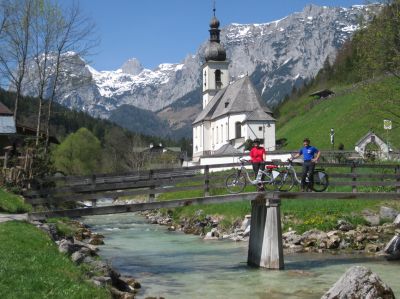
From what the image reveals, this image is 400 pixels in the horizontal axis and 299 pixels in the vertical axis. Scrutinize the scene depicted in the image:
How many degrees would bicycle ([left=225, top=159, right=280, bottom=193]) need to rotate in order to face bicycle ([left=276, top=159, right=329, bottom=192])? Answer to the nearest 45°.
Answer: approximately 180°

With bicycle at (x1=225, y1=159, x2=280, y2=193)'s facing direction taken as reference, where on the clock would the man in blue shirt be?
The man in blue shirt is roughly at 6 o'clock from the bicycle.

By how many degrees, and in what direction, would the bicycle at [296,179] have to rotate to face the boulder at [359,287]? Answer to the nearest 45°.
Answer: approximately 90° to its left

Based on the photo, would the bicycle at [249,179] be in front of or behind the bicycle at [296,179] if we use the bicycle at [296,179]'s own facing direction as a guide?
in front

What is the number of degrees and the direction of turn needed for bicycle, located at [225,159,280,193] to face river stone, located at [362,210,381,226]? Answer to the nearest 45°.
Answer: approximately 135° to its right

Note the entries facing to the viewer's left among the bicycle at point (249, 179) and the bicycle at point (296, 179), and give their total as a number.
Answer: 2

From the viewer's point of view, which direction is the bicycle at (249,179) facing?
to the viewer's left

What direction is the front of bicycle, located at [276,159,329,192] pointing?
to the viewer's left
